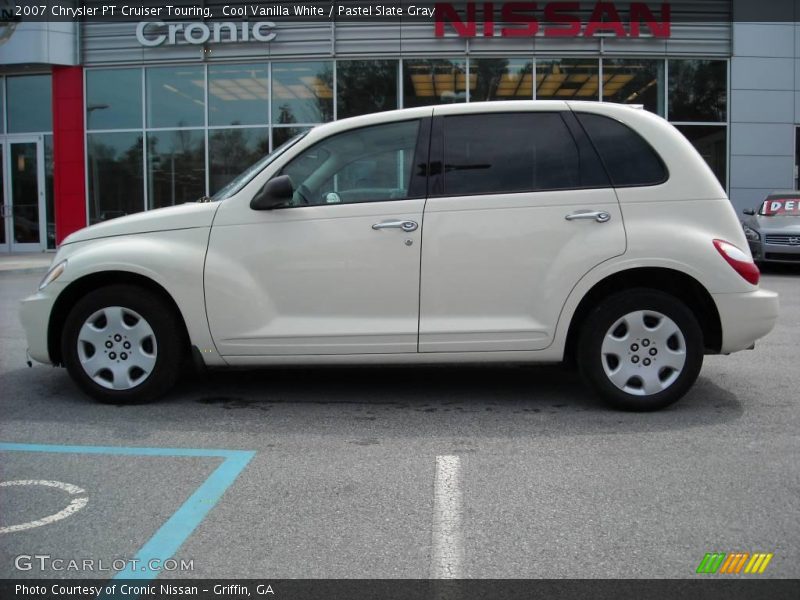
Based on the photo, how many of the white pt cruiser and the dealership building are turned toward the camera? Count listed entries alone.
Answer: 1

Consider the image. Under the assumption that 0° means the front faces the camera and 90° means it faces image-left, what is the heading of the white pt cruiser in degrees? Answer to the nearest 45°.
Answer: approximately 90°

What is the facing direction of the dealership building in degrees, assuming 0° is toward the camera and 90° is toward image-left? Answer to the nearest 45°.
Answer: approximately 0°

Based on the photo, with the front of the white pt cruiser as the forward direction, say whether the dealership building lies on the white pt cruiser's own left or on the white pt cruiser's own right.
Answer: on the white pt cruiser's own right

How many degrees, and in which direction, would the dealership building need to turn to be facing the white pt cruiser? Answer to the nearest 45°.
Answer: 0° — it already faces it

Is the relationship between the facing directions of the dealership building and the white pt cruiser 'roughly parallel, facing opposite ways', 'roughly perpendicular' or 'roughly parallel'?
roughly perpendicular
